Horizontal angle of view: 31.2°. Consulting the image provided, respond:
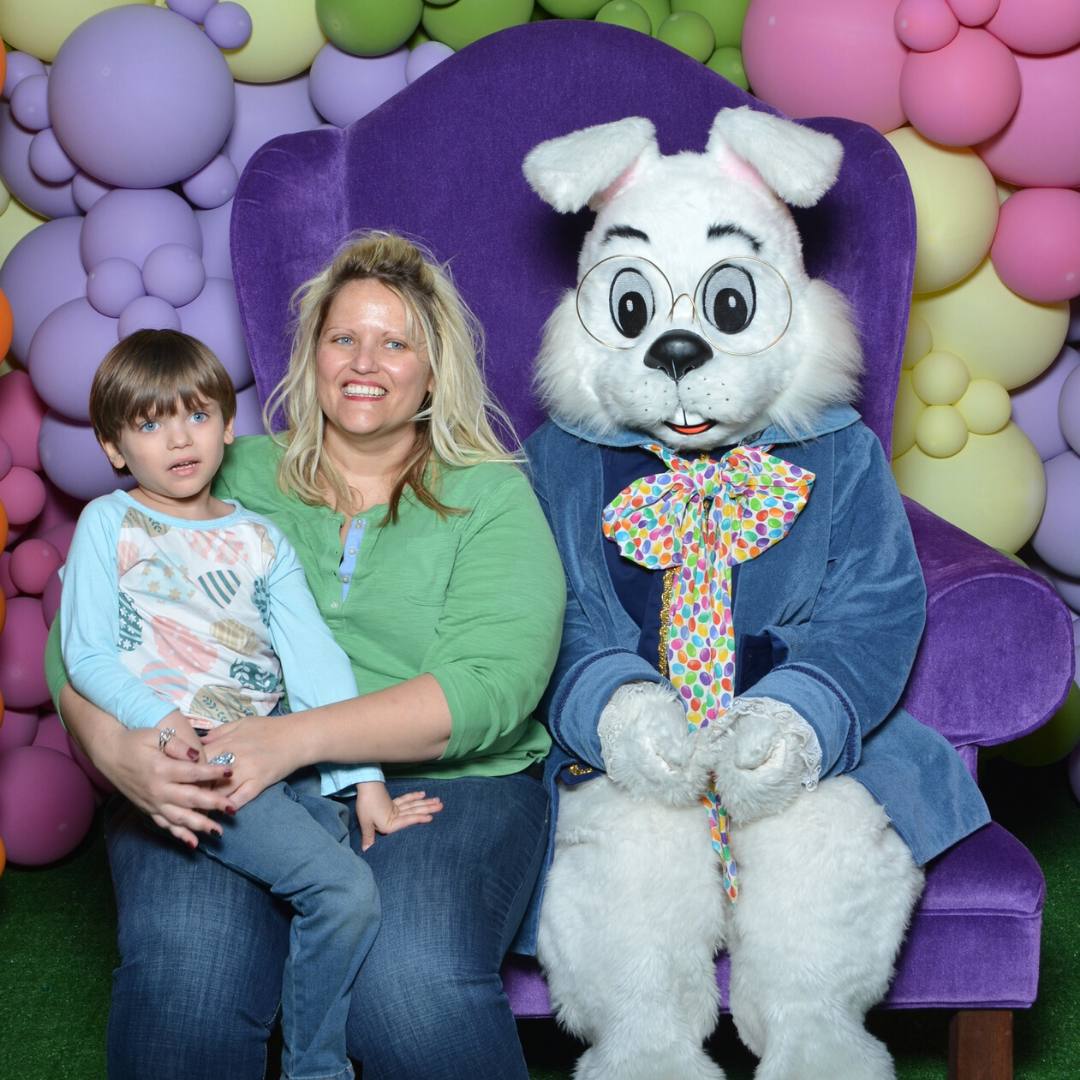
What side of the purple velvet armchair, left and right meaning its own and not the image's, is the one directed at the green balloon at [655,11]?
back

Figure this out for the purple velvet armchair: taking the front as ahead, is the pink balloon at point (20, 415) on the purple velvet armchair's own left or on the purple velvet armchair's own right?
on the purple velvet armchair's own right

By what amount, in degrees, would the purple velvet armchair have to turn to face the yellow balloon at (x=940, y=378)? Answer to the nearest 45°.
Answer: approximately 135° to its left

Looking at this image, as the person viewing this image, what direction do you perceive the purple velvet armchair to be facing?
facing the viewer

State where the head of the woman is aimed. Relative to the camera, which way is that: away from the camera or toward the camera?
toward the camera

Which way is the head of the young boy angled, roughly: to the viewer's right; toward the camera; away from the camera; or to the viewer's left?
toward the camera

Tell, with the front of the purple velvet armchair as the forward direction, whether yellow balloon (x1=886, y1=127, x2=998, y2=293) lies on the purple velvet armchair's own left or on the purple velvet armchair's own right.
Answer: on the purple velvet armchair's own left

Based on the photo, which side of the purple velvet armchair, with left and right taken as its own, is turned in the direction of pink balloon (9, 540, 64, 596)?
right
